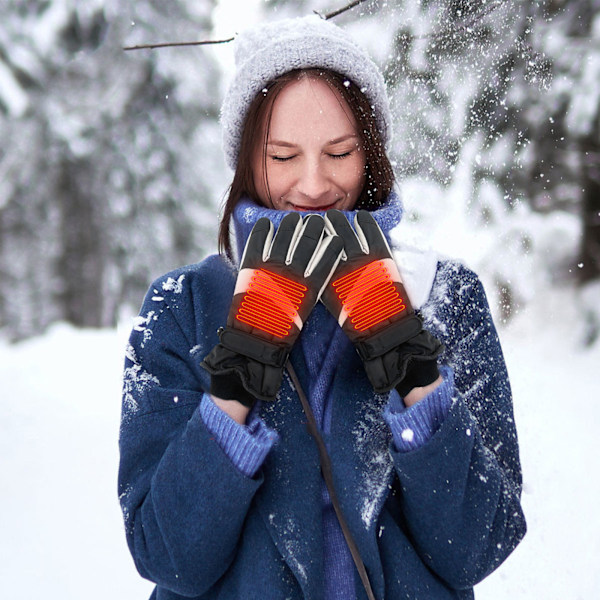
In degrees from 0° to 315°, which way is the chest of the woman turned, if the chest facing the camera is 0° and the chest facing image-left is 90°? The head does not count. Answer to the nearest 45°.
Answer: approximately 0°

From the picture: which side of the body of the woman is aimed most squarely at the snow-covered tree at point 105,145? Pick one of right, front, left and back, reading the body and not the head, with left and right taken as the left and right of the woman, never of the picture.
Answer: back
